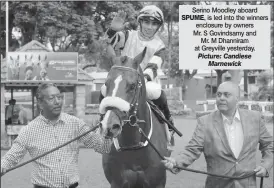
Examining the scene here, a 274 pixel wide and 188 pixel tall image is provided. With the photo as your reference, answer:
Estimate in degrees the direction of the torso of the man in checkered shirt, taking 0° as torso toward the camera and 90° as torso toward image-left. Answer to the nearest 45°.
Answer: approximately 0°

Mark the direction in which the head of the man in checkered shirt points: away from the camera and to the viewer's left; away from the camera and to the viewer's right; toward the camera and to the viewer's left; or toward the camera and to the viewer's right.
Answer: toward the camera and to the viewer's right

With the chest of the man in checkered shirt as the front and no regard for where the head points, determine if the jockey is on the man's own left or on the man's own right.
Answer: on the man's own left

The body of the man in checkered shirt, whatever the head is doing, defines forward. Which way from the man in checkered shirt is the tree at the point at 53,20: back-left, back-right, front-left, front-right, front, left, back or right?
back

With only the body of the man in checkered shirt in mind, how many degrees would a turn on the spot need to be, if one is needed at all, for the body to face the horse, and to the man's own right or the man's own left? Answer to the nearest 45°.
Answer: approximately 90° to the man's own left
